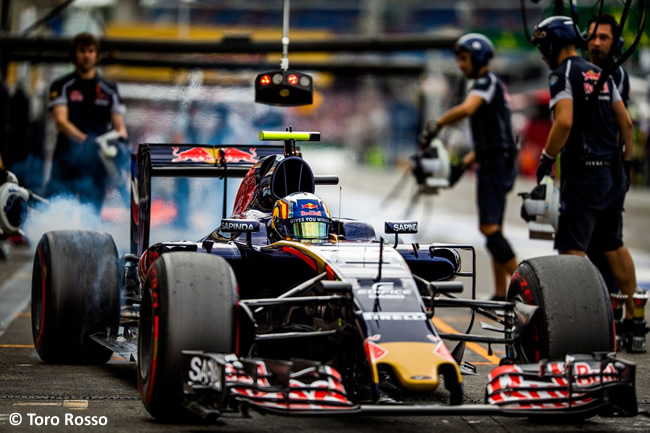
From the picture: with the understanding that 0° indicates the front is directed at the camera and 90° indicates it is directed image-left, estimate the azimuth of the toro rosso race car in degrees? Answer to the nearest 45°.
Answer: approximately 315°

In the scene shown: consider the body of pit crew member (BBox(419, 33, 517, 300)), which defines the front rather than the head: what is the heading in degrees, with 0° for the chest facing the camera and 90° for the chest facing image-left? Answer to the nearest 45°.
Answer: approximately 90°

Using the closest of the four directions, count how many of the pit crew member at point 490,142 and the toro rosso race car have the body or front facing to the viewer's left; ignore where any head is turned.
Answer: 1

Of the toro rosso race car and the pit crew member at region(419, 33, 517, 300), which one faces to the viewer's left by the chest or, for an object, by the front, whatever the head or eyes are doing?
the pit crew member

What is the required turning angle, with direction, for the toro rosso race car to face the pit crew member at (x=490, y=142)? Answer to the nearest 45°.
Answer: approximately 135° to its left
